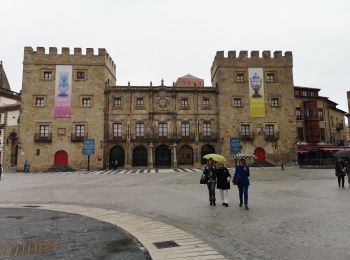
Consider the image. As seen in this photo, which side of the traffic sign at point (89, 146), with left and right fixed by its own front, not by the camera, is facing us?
front

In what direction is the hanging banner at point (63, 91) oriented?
toward the camera

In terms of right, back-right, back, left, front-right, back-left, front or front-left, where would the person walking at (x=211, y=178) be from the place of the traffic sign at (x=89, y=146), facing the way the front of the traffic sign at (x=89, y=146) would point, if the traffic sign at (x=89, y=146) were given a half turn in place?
back

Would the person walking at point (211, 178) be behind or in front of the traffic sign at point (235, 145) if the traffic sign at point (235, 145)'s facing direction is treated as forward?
in front

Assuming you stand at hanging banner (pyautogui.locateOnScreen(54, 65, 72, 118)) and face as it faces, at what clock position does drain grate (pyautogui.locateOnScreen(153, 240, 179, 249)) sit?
The drain grate is roughly at 12 o'clock from the hanging banner.

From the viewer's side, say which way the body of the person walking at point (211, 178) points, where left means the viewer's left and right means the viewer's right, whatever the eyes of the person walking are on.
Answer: facing the viewer

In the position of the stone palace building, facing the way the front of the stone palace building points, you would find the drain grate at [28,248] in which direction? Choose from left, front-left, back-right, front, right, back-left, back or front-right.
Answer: front

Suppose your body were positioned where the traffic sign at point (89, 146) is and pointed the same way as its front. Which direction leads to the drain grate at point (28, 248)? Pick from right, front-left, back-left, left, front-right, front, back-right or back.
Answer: front

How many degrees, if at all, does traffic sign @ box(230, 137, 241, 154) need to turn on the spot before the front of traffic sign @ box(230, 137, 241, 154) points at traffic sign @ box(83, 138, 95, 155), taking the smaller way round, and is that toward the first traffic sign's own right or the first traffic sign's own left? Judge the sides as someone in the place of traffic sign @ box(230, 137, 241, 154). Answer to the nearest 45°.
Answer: approximately 90° to the first traffic sign's own right

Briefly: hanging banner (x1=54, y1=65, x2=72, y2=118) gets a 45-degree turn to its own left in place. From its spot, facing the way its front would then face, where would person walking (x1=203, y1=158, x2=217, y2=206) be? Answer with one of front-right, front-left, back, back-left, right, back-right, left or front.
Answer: front-right

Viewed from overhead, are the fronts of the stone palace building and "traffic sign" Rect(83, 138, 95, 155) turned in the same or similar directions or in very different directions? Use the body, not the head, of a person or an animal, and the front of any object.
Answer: same or similar directions

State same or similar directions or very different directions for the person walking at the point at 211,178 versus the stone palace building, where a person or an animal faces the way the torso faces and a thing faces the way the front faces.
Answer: same or similar directions

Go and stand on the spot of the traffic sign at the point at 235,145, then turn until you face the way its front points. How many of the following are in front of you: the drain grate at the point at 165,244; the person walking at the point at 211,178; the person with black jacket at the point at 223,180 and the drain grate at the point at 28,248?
4

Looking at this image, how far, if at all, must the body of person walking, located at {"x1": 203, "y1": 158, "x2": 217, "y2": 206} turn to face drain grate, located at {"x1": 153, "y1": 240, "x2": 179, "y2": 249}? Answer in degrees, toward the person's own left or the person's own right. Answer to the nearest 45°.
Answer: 0° — they already face it
